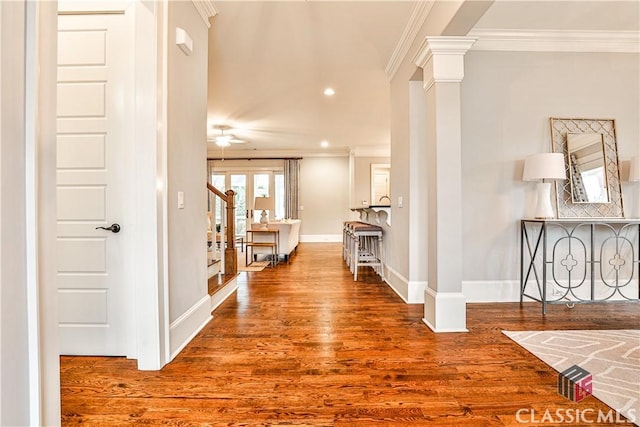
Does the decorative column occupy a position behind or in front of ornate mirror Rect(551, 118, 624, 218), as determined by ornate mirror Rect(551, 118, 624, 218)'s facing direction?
in front

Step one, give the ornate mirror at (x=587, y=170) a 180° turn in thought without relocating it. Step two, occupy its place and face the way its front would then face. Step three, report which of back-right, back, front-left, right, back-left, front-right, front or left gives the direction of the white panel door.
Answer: back-left

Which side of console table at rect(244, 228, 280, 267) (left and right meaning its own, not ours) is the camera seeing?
front

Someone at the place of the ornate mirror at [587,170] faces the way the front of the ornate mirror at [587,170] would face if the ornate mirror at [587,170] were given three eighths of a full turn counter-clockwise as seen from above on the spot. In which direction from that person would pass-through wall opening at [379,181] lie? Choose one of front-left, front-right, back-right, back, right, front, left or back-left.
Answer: left

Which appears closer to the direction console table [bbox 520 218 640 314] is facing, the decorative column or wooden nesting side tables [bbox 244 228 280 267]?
the decorative column

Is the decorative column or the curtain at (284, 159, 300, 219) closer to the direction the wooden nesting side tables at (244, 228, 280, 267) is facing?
the decorative column

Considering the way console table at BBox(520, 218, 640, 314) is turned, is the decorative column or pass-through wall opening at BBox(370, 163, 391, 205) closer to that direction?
the decorative column

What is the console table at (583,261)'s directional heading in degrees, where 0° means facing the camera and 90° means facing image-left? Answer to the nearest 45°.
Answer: approximately 0°

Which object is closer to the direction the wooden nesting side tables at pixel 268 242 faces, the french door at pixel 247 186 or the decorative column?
the decorative column
